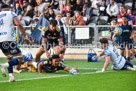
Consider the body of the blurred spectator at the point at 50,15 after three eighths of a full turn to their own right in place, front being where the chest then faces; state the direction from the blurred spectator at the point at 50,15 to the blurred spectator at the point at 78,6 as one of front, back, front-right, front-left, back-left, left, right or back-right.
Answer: back-right

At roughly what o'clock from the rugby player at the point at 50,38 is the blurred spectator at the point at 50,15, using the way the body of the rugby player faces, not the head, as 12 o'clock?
The blurred spectator is roughly at 6 o'clock from the rugby player.

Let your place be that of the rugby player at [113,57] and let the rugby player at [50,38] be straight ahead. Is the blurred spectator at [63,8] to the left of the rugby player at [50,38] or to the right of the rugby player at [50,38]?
right

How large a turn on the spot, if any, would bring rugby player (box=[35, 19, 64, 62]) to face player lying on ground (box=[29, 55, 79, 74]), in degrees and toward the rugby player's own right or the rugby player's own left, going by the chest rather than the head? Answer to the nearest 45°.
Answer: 0° — they already face them

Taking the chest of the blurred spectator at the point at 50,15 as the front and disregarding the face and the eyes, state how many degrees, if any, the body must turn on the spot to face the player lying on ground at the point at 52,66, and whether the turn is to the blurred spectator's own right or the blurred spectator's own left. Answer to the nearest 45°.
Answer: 0° — they already face them

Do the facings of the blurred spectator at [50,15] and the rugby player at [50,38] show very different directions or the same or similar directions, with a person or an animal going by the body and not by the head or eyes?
same or similar directions

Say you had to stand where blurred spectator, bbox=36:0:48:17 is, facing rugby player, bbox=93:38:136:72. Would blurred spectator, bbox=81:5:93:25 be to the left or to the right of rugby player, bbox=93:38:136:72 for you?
left

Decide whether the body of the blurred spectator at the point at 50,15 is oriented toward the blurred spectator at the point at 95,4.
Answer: no

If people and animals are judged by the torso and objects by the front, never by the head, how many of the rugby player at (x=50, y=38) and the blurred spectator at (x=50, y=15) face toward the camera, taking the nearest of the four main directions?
2

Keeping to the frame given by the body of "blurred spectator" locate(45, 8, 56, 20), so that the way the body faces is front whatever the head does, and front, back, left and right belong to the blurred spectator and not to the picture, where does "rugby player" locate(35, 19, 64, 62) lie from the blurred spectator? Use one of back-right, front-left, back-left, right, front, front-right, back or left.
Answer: front

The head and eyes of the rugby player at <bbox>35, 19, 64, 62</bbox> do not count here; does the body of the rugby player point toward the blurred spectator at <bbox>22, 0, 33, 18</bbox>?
no

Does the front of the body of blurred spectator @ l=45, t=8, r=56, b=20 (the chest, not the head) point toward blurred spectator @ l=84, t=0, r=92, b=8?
no

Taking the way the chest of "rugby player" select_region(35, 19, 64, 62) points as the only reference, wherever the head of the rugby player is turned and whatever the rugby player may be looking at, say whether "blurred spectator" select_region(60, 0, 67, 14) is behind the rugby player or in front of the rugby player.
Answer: behind

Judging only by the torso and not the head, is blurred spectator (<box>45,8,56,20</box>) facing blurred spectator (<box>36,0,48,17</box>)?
no

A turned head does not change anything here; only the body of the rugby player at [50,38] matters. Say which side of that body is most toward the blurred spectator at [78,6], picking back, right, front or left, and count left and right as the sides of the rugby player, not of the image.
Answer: back

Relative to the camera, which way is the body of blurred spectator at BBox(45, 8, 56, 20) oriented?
toward the camera

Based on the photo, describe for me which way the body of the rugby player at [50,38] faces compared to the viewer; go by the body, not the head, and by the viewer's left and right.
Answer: facing the viewer
